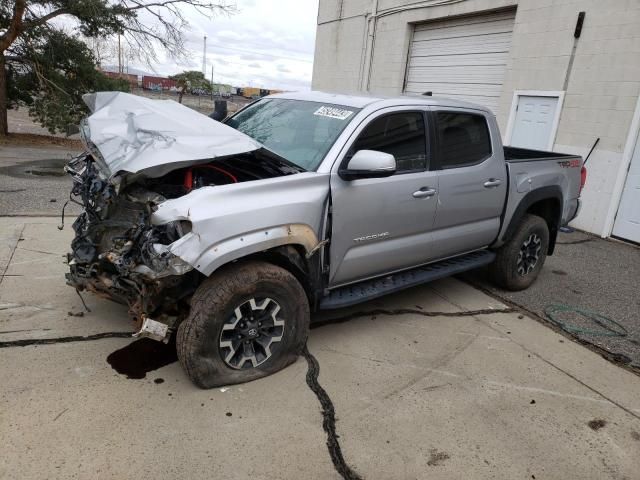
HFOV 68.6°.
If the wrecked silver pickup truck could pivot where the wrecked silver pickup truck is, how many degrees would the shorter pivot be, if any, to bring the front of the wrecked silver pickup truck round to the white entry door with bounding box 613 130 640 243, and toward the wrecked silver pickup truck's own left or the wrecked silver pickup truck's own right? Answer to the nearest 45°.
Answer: approximately 180°

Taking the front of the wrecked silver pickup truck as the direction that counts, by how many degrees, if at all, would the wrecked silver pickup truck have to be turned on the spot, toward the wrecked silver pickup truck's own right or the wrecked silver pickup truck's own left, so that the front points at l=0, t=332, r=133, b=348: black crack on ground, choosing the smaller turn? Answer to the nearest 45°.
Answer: approximately 45° to the wrecked silver pickup truck's own right

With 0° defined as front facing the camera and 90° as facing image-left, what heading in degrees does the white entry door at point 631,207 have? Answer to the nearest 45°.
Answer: approximately 45°

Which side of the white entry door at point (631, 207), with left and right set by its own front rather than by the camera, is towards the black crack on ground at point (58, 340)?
front

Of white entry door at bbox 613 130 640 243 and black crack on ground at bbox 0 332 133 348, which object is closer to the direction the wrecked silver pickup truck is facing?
the black crack on ground

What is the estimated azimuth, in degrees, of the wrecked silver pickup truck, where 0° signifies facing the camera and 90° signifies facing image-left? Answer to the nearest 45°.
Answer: approximately 45°

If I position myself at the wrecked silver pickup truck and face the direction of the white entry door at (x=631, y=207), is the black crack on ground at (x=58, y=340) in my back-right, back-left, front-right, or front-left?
back-left

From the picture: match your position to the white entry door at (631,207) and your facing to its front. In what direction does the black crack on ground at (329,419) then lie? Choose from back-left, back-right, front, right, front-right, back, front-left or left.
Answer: front-left

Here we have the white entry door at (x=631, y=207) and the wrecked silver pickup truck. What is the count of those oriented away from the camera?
0
